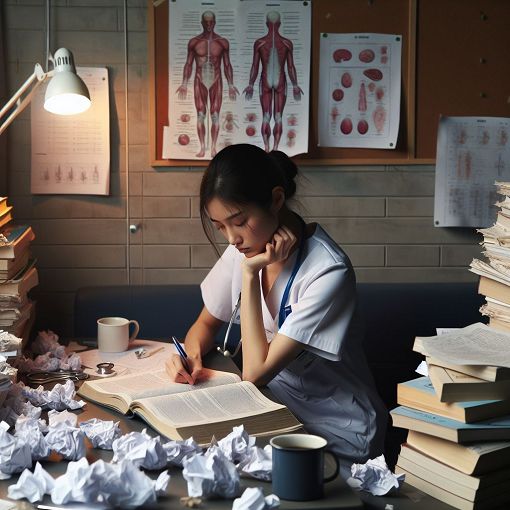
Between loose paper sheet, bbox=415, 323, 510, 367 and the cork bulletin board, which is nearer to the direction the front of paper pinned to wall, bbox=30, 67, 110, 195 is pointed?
the loose paper sheet

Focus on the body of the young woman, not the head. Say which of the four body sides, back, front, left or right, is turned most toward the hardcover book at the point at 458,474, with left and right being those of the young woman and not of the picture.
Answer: left

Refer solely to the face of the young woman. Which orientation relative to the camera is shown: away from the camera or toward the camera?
toward the camera

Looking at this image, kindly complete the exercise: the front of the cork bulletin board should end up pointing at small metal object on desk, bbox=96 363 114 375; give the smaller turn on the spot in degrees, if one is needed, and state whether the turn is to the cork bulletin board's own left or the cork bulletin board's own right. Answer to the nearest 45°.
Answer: approximately 45° to the cork bulletin board's own right

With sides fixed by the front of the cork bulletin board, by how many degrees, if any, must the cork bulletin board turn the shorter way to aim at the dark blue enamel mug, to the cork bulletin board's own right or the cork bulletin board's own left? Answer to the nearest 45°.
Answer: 0° — it already faces it

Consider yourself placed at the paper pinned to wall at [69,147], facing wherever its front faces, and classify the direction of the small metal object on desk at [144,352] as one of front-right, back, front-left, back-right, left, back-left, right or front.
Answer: front

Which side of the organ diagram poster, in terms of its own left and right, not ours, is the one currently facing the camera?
front

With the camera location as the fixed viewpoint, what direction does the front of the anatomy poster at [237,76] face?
facing the viewer

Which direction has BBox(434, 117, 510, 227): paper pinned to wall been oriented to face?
toward the camera

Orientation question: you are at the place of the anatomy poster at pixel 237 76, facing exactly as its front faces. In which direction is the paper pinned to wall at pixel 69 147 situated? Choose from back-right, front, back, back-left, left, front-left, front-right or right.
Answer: right

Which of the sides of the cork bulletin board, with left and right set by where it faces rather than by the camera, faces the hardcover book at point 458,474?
front

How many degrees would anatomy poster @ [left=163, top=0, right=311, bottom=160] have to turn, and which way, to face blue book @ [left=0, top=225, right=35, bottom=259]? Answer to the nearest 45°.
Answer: approximately 45° to its right

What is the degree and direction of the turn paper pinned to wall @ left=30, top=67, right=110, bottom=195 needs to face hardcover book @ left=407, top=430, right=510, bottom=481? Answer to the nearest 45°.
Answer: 0° — it already faces it
